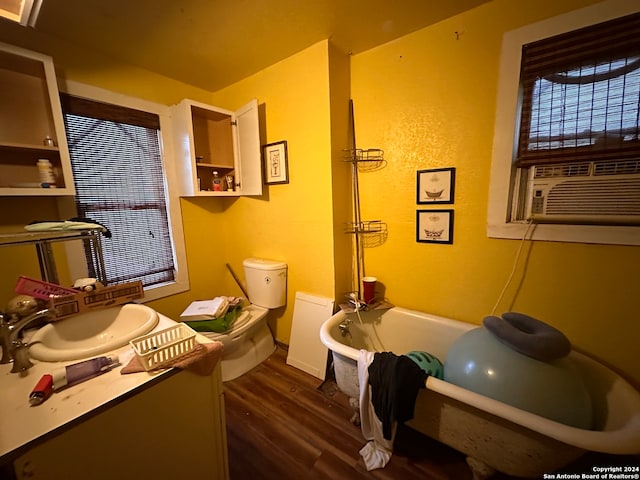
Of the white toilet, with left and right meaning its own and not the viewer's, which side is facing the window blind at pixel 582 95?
left

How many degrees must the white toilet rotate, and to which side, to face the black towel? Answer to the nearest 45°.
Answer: approximately 90° to its left

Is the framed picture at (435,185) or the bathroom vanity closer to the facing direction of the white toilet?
the bathroom vanity

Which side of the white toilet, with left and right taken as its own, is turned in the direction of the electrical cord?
left

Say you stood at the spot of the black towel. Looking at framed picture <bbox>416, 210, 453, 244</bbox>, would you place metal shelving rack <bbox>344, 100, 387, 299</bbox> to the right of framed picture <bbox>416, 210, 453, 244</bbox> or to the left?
left

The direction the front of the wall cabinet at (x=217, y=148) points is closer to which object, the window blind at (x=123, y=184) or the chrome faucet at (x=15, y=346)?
the chrome faucet

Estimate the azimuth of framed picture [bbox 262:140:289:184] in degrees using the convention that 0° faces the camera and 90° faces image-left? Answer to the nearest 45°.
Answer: approximately 45°

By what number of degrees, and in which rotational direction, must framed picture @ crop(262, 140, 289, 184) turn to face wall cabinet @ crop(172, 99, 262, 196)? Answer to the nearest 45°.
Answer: approximately 45° to its right
